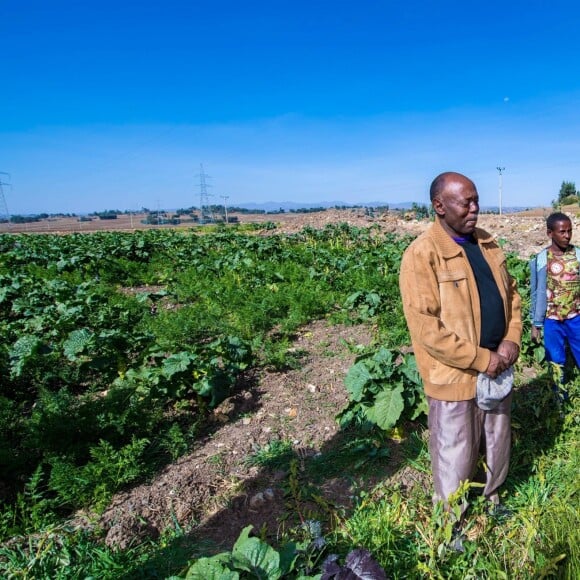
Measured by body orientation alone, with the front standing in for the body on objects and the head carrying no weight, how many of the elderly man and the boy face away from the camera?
0

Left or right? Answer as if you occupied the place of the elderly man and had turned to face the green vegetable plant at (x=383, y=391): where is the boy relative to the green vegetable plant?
right

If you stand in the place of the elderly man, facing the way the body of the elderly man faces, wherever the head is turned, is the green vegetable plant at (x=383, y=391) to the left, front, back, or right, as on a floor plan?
back

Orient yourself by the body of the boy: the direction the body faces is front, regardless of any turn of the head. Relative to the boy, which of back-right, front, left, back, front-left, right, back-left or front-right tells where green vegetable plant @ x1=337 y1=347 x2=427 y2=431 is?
front-right

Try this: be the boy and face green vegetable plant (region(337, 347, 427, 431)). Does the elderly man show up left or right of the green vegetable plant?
left

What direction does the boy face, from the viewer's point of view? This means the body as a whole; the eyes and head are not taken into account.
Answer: toward the camera

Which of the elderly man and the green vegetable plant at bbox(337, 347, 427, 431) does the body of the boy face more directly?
the elderly man

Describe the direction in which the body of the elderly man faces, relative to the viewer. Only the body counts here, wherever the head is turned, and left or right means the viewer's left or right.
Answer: facing the viewer and to the right of the viewer
